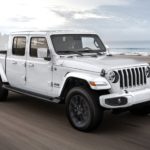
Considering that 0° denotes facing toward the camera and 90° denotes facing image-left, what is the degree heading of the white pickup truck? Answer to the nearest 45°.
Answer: approximately 315°
